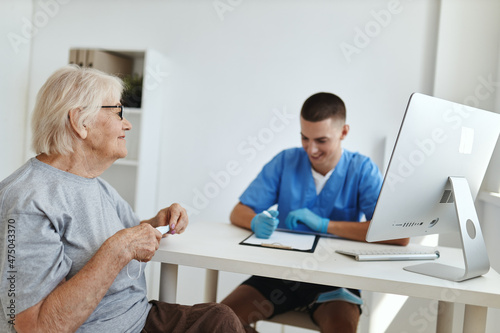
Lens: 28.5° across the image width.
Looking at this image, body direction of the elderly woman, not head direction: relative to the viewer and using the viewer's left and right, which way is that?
facing to the right of the viewer

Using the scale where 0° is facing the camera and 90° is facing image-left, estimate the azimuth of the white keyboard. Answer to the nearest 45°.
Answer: approximately 180°

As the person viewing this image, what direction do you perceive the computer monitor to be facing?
facing away from the viewer and to the left of the viewer

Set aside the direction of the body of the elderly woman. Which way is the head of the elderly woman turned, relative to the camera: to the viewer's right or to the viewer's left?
to the viewer's right

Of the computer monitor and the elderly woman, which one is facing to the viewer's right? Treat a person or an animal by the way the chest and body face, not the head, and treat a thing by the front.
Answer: the elderly woman

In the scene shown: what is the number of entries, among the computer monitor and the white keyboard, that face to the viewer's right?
0

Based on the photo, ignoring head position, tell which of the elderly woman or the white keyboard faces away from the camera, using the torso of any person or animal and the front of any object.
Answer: the white keyboard

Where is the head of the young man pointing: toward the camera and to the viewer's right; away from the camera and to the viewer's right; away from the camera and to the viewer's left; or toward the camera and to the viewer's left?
toward the camera and to the viewer's left
